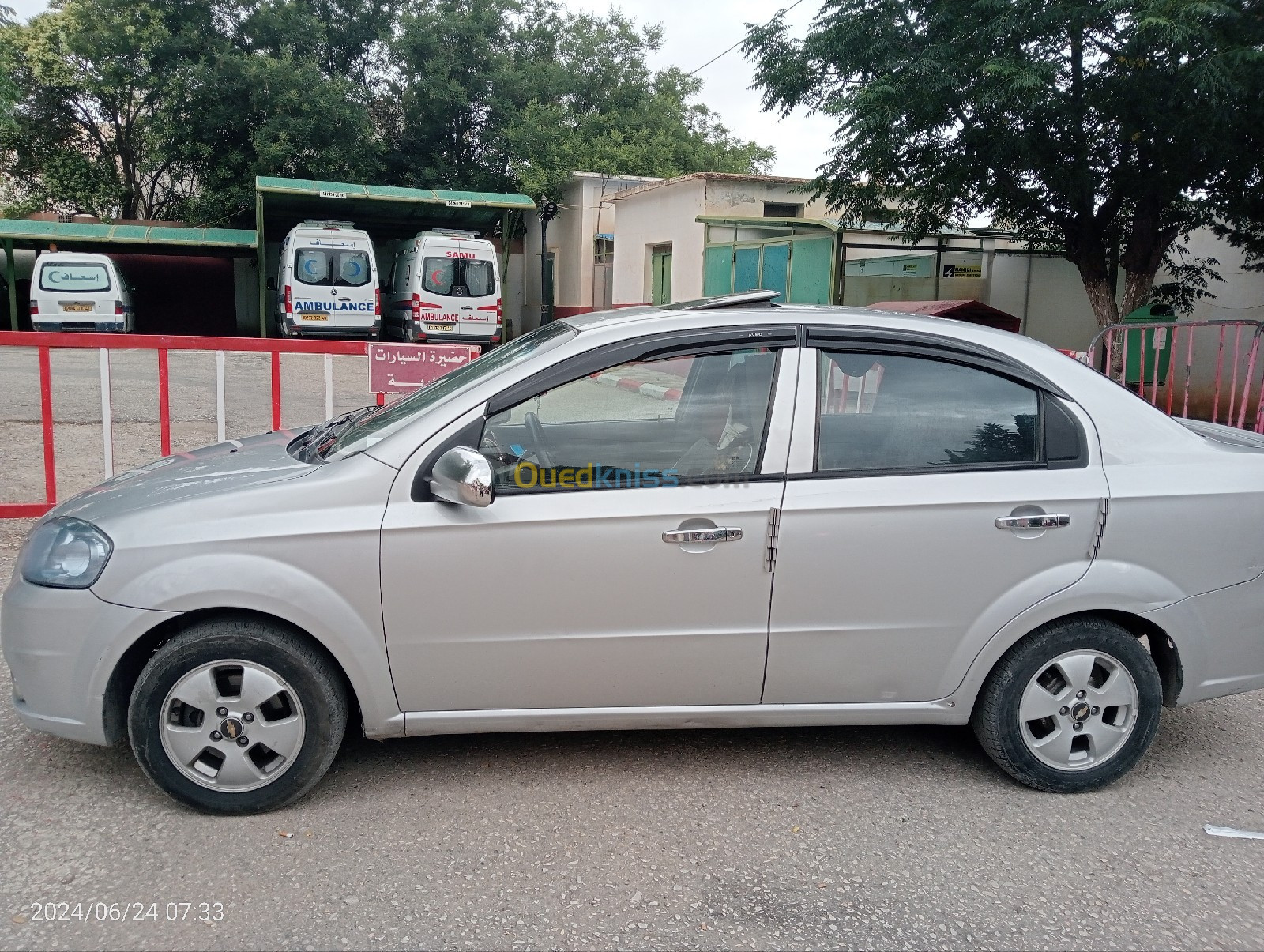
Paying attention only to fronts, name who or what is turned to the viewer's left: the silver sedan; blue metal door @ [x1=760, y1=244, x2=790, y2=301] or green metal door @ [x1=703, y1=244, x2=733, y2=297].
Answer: the silver sedan

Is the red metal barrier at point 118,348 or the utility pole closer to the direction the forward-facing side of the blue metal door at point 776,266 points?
the red metal barrier

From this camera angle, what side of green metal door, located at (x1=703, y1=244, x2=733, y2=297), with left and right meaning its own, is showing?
front

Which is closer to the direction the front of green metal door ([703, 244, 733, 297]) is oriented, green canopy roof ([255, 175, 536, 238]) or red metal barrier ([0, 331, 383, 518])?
the red metal barrier

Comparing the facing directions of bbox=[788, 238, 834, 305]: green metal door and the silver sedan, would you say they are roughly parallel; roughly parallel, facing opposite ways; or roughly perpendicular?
roughly perpendicular

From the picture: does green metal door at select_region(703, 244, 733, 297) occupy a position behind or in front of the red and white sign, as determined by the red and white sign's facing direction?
behind

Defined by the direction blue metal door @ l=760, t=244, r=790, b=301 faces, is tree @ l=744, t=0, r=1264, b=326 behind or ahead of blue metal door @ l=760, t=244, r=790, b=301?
ahead

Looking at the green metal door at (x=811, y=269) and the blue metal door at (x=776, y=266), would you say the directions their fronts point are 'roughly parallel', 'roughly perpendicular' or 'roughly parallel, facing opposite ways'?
roughly parallel

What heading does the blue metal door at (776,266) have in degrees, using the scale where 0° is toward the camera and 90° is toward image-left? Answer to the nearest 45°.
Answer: approximately 0°

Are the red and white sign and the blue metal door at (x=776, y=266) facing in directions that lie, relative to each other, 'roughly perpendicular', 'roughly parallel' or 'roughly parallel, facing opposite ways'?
roughly parallel

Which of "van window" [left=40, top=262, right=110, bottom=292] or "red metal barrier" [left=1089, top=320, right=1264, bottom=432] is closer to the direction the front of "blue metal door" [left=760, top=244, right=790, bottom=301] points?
the red metal barrier

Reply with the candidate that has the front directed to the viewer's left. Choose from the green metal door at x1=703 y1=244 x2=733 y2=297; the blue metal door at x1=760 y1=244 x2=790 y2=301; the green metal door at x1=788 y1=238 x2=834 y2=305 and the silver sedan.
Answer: the silver sedan

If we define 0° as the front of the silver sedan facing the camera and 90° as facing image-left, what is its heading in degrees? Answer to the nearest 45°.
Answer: approximately 90°

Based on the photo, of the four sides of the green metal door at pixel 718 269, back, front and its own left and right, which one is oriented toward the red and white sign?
front

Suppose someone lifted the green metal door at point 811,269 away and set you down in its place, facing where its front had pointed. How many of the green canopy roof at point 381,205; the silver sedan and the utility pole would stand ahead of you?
1

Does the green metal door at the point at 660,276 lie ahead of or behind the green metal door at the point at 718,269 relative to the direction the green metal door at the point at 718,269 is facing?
behind

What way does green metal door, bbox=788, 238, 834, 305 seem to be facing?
toward the camera

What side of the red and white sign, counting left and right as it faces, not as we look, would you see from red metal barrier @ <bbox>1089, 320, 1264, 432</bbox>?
left
